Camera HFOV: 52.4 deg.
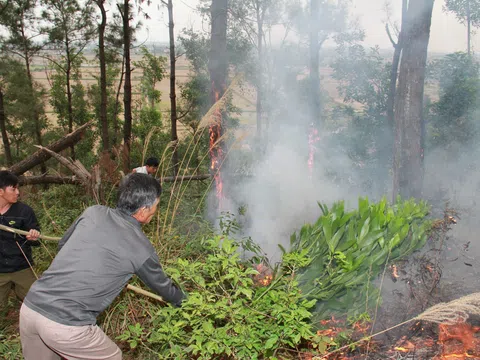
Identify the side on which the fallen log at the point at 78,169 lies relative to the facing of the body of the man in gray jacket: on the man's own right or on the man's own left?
on the man's own left

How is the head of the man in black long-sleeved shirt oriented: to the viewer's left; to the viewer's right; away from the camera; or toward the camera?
to the viewer's right

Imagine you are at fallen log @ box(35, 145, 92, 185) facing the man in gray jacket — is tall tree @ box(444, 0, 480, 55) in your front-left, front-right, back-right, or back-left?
back-left

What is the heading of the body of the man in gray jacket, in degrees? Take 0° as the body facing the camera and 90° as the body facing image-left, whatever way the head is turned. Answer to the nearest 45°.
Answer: approximately 225°

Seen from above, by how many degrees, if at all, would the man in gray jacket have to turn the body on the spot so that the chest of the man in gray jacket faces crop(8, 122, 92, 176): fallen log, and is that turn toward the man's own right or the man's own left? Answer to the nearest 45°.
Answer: approximately 45° to the man's own left

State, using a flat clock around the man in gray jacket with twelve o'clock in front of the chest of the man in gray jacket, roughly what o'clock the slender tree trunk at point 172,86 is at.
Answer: The slender tree trunk is roughly at 11 o'clock from the man in gray jacket.

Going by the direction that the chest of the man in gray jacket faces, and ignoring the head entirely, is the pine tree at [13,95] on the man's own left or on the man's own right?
on the man's own left

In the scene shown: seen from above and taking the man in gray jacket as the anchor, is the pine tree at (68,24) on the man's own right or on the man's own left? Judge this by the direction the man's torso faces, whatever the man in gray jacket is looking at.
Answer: on the man's own left

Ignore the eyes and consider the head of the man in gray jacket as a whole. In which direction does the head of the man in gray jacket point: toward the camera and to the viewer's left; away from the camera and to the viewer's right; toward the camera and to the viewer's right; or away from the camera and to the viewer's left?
away from the camera and to the viewer's right
